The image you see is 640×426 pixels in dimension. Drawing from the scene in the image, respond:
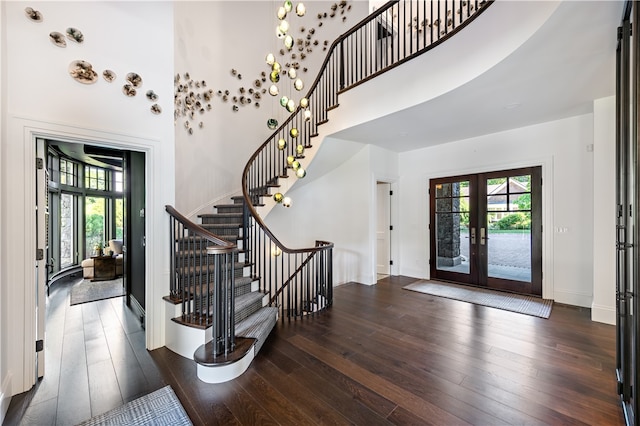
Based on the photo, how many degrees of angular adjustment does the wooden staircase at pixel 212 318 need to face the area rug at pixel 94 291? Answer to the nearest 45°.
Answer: approximately 180°

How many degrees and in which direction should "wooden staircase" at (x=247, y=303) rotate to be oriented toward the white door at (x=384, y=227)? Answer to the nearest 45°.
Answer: approximately 90° to its left

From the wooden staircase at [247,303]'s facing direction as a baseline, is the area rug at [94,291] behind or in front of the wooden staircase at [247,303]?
behind

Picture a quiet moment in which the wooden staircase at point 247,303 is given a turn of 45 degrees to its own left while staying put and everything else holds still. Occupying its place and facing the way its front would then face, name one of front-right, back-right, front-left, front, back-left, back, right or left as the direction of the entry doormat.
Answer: front

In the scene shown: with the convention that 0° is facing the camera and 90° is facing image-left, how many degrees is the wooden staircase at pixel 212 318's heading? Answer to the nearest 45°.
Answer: approximately 315°

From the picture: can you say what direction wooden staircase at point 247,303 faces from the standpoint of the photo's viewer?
facing the viewer and to the right of the viewer

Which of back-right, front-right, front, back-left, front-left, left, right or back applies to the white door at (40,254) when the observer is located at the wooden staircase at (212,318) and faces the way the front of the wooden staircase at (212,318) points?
back-right

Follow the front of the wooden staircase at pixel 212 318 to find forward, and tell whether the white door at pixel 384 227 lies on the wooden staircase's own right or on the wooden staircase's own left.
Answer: on the wooden staircase's own left
